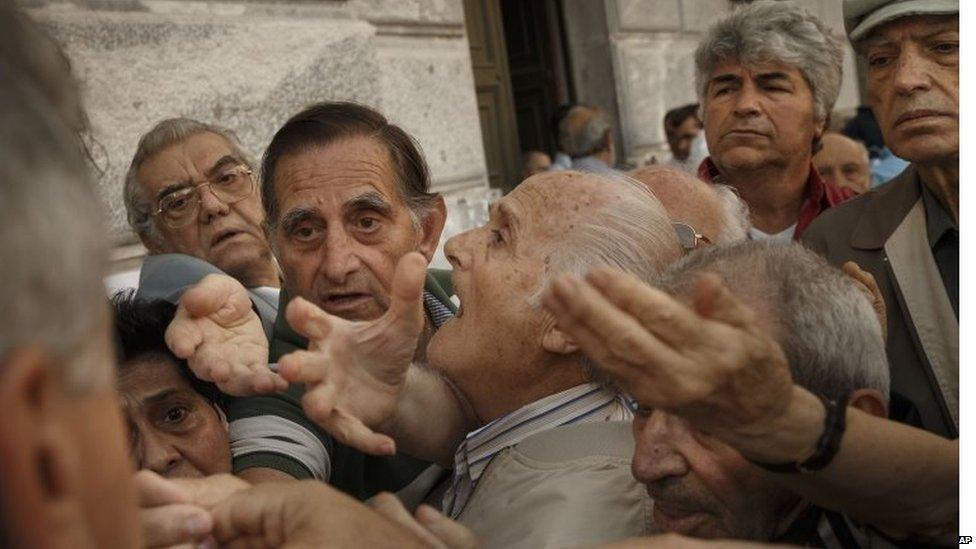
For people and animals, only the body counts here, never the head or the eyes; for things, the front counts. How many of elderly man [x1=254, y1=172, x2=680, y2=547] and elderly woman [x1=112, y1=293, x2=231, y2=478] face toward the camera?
1

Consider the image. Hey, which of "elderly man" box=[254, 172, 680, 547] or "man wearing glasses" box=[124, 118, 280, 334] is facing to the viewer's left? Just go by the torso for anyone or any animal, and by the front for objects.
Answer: the elderly man

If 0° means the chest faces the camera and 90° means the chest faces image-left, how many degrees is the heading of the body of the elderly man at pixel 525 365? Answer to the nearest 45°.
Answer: approximately 90°

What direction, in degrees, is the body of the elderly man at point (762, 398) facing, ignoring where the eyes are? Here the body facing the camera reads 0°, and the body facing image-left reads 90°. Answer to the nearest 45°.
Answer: approximately 45°

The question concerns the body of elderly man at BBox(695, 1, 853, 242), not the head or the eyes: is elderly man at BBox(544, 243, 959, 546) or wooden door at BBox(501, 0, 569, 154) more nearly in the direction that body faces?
the elderly man

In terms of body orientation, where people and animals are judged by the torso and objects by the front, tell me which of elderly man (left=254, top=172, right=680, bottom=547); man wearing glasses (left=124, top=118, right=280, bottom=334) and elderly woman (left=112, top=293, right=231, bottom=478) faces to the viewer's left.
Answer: elderly man (left=254, top=172, right=680, bottom=547)
